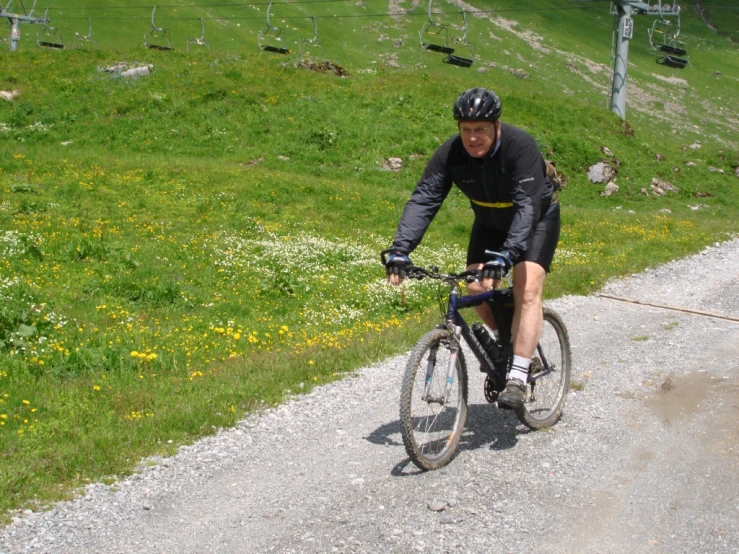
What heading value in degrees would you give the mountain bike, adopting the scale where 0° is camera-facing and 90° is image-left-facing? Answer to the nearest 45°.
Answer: approximately 45°

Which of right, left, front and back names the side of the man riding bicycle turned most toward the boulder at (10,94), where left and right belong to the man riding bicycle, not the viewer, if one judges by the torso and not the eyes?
right

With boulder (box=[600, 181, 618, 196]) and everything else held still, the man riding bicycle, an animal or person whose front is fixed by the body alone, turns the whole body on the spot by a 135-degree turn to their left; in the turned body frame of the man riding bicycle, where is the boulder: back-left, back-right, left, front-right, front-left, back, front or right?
left

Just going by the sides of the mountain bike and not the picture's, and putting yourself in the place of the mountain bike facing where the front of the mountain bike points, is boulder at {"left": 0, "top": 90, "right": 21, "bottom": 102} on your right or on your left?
on your right

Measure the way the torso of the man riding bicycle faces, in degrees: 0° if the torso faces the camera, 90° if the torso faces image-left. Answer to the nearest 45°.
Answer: approximately 45°

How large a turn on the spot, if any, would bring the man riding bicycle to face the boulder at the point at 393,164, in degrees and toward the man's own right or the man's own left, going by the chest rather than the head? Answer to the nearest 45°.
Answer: approximately 135° to the man's own right

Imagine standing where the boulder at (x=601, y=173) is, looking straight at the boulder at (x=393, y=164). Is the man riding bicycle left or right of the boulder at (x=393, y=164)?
left

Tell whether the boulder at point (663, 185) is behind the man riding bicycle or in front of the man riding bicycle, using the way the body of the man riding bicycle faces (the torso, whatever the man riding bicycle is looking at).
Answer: behind

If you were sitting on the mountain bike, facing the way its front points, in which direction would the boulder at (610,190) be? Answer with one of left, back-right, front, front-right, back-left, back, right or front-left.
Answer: back-right
